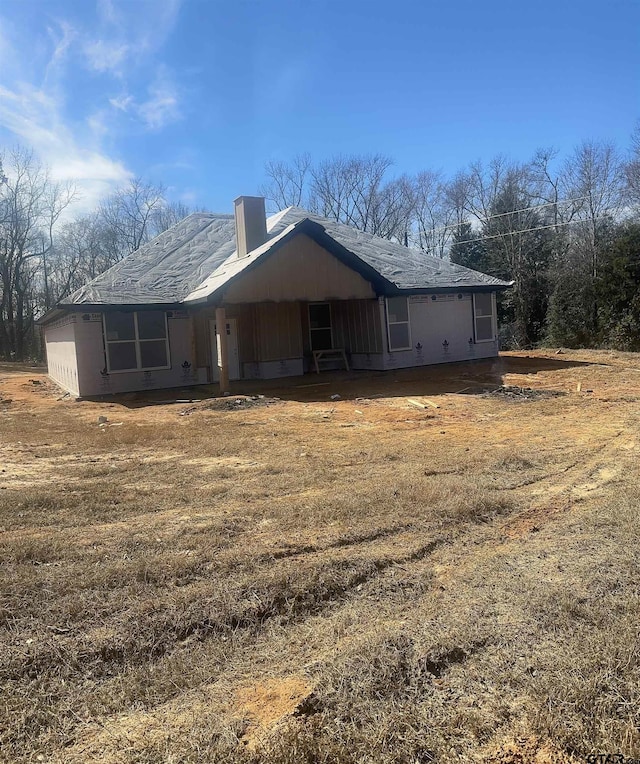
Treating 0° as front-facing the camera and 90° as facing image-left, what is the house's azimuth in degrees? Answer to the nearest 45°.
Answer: approximately 0°

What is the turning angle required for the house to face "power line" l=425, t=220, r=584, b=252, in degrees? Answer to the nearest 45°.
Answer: approximately 135° to its left
